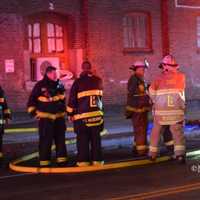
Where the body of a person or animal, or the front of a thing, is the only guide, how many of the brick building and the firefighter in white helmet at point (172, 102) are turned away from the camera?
1

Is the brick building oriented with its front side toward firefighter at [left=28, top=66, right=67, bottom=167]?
yes

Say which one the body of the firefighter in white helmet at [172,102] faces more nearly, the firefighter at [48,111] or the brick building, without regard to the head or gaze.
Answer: the brick building

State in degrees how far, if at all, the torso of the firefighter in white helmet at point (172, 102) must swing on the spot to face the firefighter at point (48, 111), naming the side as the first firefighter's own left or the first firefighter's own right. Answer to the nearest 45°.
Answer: approximately 90° to the first firefighter's own left

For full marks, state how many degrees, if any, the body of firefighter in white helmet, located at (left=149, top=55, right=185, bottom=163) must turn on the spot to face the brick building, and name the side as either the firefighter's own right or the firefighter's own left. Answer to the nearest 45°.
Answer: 0° — they already face it

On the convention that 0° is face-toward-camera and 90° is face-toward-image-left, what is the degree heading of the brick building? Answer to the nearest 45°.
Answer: approximately 0°

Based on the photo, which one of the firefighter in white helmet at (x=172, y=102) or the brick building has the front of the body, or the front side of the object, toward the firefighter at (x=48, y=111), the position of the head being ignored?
the brick building

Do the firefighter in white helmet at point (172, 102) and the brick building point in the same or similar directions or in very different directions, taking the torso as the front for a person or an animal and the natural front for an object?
very different directions

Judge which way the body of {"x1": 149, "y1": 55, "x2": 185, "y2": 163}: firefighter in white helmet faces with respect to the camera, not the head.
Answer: away from the camera

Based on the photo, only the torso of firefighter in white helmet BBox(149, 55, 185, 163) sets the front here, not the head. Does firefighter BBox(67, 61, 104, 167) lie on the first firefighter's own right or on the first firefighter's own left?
on the first firefighter's own left

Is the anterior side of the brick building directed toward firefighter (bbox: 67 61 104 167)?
yes
